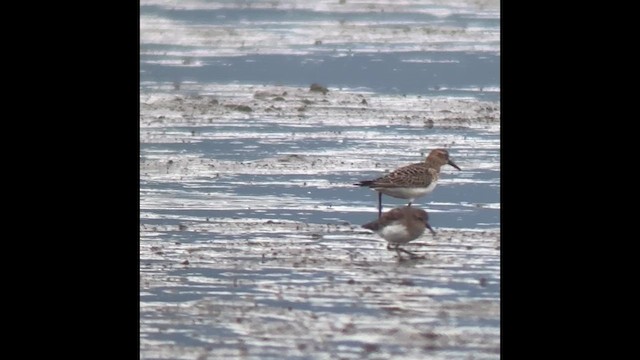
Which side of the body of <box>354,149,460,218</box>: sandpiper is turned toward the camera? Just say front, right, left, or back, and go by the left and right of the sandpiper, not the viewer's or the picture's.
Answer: right

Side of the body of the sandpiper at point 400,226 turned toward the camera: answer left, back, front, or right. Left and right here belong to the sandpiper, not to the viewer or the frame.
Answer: right
